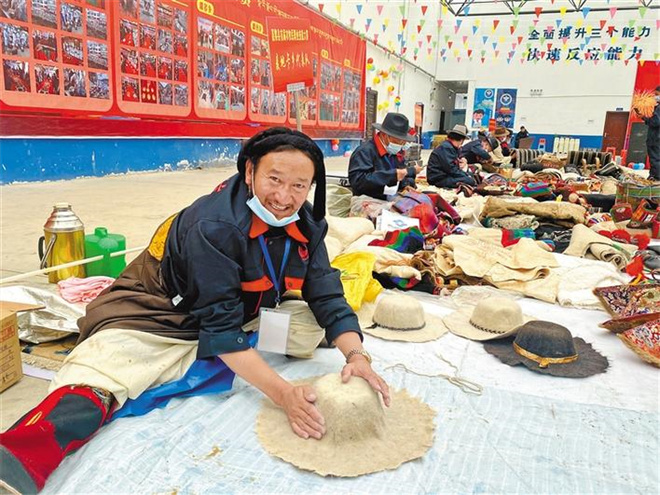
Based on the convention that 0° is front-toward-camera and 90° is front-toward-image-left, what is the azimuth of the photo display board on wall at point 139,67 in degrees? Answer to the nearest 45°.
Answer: approximately 315°

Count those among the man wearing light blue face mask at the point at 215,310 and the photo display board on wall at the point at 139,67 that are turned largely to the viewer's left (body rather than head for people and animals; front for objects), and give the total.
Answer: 0

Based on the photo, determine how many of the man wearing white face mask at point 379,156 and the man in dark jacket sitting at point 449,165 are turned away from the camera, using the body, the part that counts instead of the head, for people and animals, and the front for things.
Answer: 0

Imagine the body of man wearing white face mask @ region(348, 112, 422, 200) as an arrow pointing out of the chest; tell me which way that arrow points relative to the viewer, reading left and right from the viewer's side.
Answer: facing the viewer and to the right of the viewer

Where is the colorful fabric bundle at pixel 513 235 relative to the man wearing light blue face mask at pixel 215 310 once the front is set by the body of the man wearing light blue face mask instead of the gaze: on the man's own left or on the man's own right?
on the man's own left

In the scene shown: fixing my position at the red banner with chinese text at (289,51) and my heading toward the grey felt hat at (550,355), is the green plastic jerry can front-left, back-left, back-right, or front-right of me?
front-right

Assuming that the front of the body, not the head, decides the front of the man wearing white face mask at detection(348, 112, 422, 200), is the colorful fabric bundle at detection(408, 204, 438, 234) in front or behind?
in front

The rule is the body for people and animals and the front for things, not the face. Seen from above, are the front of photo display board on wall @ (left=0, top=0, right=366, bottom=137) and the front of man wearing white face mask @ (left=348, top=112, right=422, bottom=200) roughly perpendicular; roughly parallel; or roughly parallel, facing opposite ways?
roughly parallel

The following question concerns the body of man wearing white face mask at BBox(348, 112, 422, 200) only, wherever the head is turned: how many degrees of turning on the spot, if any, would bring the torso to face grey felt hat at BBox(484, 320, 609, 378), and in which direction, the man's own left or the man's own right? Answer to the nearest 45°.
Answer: approximately 45° to the man's own right

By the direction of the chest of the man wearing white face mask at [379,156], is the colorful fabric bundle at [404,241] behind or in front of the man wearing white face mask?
in front

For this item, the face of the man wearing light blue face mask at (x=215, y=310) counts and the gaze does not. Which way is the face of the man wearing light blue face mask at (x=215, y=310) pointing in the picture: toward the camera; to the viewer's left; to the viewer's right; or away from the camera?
toward the camera
